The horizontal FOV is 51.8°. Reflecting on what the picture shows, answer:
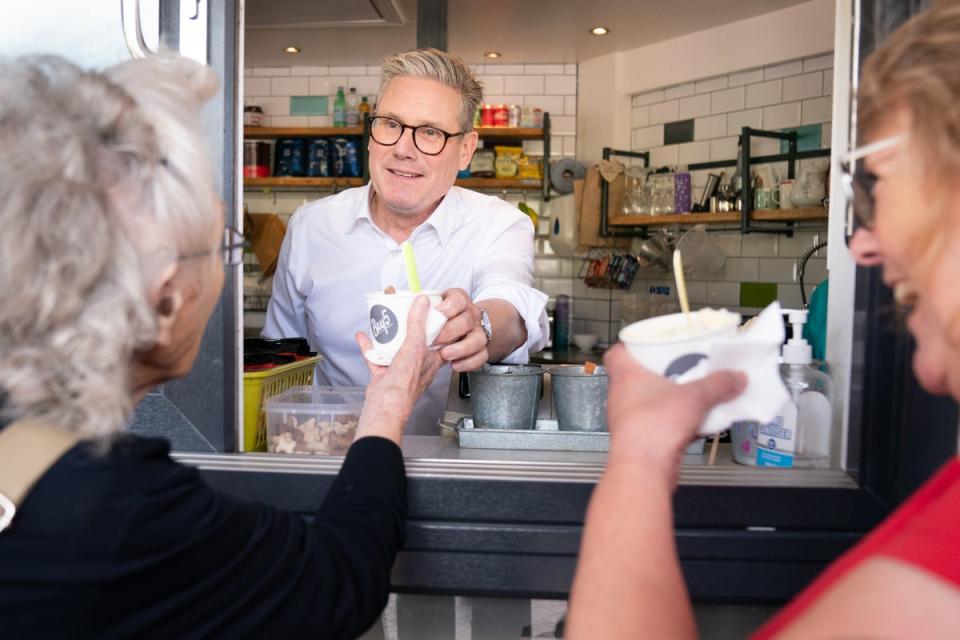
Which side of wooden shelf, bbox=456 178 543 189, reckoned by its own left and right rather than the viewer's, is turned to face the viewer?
front

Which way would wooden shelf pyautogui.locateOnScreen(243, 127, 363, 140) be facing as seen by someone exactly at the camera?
facing the viewer

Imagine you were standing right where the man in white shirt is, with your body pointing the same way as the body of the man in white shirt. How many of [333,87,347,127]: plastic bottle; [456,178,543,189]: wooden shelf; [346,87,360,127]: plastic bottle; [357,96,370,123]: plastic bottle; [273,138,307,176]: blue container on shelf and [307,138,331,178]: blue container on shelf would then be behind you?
6

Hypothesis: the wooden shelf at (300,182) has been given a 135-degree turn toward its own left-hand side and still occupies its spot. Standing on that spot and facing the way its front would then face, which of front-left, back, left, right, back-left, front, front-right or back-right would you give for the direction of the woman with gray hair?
back-right

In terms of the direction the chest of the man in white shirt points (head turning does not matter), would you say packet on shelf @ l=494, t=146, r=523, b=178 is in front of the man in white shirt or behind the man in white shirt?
behind

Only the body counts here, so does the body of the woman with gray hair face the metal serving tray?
yes

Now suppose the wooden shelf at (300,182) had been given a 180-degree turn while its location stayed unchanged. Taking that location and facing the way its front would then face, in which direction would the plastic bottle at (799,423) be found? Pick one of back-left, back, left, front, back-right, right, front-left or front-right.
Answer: back

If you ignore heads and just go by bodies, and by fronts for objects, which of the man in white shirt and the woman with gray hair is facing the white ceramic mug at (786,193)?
the woman with gray hair

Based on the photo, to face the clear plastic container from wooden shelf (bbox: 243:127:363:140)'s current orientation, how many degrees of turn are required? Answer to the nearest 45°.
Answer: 0° — it already faces it

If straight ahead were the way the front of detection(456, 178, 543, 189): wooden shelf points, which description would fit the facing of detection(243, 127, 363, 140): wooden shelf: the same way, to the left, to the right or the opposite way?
the same way

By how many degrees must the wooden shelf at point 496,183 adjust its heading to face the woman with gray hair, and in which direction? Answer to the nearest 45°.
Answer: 0° — it already faces them

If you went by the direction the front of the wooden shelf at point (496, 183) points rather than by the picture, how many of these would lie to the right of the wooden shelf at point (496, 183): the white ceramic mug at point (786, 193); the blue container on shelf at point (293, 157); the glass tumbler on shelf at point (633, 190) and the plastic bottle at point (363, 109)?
2

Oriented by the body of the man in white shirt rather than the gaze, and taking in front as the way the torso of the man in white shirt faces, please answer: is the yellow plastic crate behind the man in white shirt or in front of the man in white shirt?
in front

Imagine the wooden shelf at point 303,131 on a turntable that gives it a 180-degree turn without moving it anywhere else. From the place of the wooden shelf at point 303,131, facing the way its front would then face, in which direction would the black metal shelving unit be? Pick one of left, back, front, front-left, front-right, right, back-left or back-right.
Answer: back-right

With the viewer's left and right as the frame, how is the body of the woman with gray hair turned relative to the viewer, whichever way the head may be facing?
facing away from the viewer and to the right of the viewer

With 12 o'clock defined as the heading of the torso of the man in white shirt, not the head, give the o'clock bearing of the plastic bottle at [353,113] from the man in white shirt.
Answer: The plastic bottle is roughly at 6 o'clock from the man in white shirt.

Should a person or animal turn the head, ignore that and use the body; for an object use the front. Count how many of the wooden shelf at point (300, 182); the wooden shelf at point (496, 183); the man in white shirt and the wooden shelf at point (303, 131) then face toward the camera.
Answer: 4
